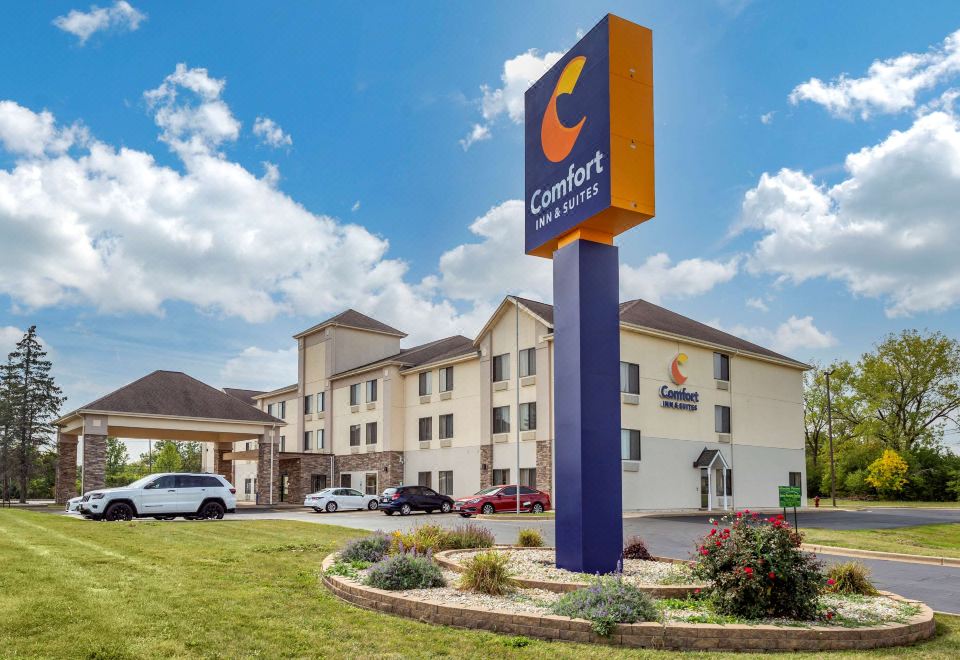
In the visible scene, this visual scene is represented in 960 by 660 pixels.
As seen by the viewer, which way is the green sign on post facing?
toward the camera

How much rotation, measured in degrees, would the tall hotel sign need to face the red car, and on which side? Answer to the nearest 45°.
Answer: approximately 135° to its right

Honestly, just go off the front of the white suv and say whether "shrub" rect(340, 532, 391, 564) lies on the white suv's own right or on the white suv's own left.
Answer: on the white suv's own left

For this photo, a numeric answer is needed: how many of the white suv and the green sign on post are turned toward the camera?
1

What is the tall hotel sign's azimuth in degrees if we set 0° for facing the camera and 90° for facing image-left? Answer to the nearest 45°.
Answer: approximately 45°

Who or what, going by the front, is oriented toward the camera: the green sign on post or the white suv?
the green sign on post

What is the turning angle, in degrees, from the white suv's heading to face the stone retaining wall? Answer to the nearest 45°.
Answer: approximately 90° to its left

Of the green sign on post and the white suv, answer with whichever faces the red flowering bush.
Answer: the green sign on post

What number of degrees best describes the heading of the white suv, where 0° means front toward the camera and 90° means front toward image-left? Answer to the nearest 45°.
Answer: approximately 90°

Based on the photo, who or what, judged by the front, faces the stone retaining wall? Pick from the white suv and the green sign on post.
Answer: the green sign on post

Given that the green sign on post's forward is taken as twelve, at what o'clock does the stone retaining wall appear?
The stone retaining wall is roughly at 12 o'clock from the green sign on post.
